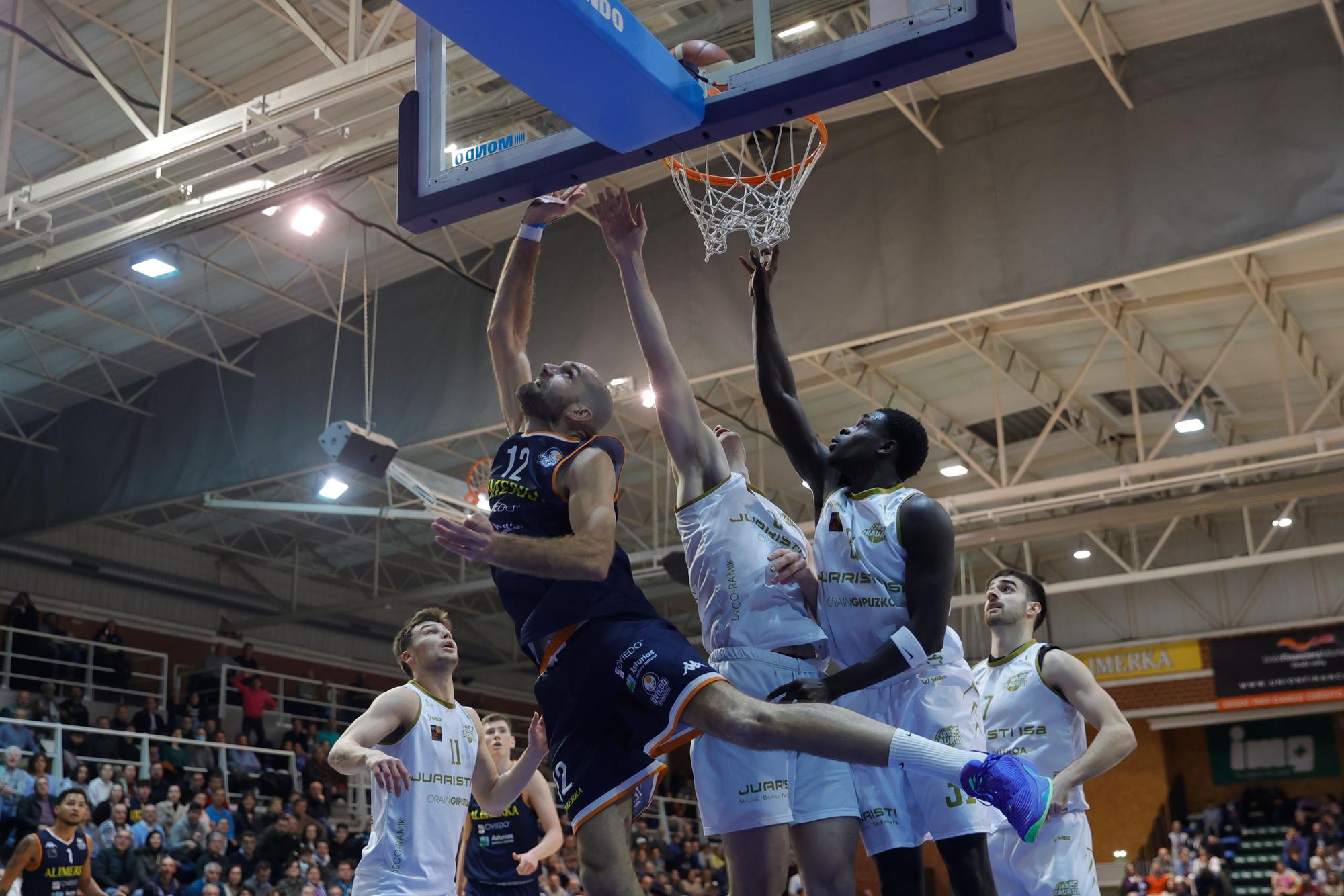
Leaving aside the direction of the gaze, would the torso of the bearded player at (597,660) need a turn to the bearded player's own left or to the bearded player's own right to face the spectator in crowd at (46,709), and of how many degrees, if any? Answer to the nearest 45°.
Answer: approximately 90° to the bearded player's own right

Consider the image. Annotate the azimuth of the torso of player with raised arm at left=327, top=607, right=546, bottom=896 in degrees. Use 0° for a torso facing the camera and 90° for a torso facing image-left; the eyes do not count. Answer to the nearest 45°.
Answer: approximately 315°

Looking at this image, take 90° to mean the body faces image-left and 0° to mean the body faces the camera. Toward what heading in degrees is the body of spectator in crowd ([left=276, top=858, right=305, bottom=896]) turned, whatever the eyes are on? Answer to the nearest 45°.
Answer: approximately 315°

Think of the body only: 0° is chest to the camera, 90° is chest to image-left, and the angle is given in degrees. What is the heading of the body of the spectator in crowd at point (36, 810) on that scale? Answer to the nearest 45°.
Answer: approximately 315°

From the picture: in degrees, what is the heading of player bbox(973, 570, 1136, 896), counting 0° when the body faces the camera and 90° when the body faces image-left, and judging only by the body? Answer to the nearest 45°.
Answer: approximately 45°

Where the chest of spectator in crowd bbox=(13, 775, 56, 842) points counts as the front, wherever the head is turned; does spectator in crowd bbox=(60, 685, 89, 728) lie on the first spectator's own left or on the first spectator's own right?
on the first spectator's own left

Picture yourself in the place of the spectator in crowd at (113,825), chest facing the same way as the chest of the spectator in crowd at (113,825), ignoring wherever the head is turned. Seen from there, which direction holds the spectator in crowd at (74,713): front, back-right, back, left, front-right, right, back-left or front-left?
back-left

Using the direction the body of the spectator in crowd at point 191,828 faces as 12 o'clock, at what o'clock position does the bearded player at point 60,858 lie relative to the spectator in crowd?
The bearded player is roughly at 12 o'clock from the spectator in crowd.
